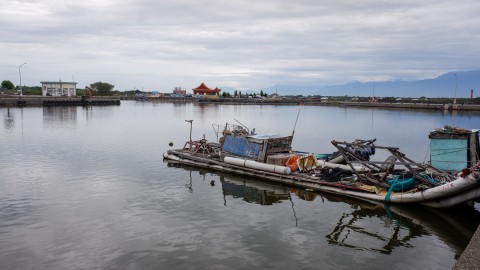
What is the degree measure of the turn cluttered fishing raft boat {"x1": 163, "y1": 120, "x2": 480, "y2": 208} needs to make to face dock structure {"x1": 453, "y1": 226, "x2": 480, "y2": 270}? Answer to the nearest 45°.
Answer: approximately 45° to its right

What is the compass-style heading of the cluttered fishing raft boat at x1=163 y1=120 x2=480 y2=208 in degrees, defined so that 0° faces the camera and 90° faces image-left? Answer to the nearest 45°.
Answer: approximately 315°
